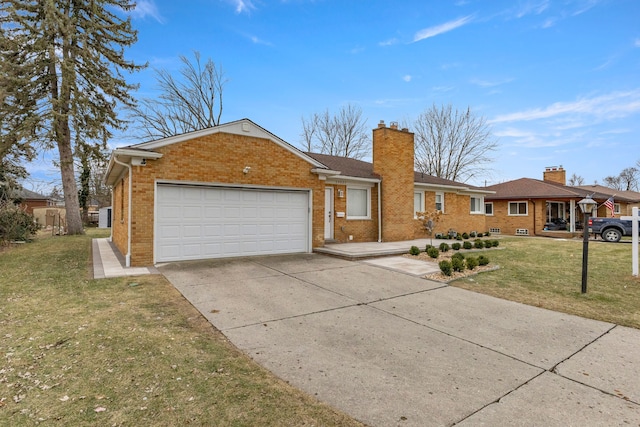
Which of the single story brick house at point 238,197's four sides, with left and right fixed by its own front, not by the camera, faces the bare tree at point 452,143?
left

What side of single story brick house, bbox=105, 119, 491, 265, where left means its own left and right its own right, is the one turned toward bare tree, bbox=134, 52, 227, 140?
back

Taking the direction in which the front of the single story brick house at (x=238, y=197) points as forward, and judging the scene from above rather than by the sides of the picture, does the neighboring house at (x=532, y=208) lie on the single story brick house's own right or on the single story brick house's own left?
on the single story brick house's own left

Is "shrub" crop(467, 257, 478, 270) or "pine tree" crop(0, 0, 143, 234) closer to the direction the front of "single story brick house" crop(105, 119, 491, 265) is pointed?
the shrub

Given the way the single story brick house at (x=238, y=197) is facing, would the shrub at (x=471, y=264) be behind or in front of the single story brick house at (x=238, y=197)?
in front

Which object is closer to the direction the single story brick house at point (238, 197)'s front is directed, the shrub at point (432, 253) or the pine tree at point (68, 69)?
the shrub

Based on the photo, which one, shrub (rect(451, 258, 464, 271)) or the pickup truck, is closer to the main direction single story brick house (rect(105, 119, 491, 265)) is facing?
the shrub

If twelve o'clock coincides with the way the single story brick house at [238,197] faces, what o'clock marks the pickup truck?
The pickup truck is roughly at 10 o'clock from the single story brick house.

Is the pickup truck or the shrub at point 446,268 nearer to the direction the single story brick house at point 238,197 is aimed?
the shrub

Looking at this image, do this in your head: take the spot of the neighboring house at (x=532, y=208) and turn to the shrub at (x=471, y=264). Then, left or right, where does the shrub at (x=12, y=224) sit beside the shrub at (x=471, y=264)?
right

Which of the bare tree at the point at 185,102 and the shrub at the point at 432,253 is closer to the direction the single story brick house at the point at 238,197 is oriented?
the shrub

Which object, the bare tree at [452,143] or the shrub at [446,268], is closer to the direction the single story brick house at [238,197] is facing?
the shrub

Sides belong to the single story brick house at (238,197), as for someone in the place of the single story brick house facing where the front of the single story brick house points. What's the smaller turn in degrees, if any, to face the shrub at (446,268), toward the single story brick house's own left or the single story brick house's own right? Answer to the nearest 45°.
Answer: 0° — it already faces it

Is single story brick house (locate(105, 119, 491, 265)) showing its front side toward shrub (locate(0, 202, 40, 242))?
no

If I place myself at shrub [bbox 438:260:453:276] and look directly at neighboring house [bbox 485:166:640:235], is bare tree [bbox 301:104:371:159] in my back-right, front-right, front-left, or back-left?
front-left

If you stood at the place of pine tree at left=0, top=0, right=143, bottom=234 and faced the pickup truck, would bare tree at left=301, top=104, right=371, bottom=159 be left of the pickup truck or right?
left

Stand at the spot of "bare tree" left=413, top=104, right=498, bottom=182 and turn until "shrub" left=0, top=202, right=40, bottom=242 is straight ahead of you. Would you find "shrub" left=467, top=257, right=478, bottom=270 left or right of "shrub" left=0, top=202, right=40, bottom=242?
left

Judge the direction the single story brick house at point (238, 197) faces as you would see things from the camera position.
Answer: facing the viewer and to the right of the viewer
